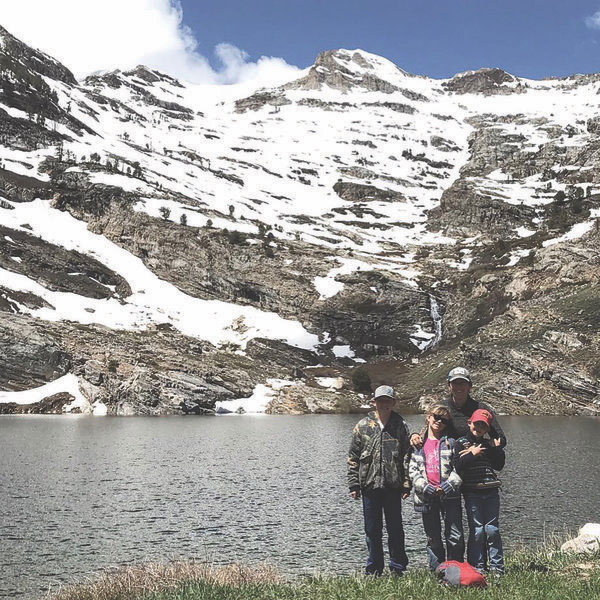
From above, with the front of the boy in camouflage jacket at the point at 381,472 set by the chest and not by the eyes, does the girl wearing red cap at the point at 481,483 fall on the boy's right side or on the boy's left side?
on the boy's left side

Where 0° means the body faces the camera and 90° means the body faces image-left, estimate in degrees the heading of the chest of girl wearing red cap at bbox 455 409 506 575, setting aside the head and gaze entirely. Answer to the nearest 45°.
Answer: approximately 0°

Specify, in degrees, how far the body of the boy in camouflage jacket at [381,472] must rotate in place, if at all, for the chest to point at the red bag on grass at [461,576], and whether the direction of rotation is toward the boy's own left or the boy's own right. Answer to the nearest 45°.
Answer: approximately 45° to the boy's own left

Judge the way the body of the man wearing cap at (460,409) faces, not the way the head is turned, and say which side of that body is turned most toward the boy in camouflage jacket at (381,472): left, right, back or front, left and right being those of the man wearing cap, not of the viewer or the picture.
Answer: right

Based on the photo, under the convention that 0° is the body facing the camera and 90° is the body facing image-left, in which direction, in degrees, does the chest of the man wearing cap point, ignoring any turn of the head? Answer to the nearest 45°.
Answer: approximately 0°

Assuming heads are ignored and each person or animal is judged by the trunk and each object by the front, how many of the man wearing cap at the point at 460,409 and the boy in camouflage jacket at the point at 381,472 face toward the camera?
2

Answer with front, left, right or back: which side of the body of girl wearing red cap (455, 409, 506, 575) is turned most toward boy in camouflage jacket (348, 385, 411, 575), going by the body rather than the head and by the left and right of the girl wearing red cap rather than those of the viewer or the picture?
right
